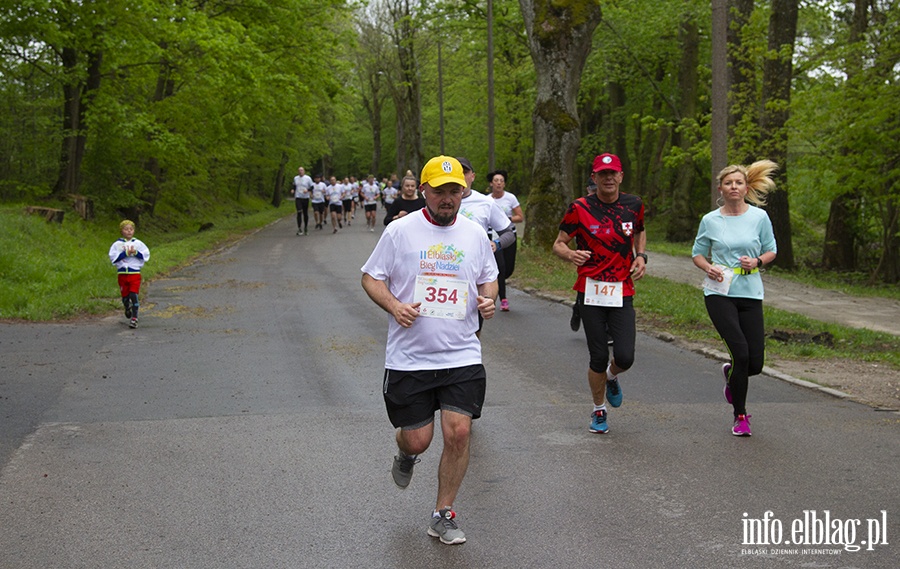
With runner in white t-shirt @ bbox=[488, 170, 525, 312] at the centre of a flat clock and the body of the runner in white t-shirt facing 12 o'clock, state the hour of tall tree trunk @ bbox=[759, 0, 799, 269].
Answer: The tall tree trunk is roughly at 7 o'clock from the runner in white t-shirt.

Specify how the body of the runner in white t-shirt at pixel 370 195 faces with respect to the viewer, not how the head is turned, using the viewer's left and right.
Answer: facing the viewer

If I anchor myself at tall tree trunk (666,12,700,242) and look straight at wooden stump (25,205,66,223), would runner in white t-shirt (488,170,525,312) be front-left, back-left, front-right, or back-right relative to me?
front-left

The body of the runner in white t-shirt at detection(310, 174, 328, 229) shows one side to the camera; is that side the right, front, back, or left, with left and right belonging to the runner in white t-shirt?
front

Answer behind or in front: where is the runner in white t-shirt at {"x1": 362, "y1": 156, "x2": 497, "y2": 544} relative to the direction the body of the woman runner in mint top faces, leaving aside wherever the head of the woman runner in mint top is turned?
in front

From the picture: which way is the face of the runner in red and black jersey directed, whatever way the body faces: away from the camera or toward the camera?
toward the camera

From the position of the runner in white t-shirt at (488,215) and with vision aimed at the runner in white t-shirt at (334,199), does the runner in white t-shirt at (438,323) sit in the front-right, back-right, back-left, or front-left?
back-left

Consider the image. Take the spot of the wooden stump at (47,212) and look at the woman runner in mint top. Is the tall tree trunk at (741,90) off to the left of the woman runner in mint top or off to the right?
left

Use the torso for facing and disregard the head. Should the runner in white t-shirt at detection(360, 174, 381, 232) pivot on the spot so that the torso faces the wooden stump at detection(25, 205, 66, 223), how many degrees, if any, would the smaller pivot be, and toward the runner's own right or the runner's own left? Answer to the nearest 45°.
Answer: approximately 45° to the runner's own right

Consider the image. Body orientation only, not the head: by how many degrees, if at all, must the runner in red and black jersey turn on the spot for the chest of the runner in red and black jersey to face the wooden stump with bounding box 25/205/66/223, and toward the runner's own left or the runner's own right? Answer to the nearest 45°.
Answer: approximately 135° to the runner's own right

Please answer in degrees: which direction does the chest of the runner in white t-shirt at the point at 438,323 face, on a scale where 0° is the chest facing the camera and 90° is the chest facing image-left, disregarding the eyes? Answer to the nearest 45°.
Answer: approximately 0°

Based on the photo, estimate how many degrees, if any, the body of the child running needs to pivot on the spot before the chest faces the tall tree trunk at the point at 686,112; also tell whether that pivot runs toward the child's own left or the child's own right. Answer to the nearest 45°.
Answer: approximately 135° to the child's own left

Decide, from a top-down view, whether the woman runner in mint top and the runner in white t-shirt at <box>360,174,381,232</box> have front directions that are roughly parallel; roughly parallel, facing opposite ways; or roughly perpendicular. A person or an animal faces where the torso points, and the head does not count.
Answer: roughly parallel

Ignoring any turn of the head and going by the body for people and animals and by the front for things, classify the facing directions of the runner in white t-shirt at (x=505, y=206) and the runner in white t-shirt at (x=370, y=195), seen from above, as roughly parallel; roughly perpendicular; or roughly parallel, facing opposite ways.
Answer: roughly parallel

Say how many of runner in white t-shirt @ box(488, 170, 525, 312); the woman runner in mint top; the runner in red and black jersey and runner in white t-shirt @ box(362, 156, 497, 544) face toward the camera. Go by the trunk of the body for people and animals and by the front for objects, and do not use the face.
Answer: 4

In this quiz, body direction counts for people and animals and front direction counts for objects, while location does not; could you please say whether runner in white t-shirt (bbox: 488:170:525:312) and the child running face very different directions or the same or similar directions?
same or similar directions

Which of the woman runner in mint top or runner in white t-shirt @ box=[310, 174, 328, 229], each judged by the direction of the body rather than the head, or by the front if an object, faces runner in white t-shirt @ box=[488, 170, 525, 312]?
runner in white t-shirt @ box=[310, 174, 328, 229]

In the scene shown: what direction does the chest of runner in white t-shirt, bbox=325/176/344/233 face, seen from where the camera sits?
toward the camera

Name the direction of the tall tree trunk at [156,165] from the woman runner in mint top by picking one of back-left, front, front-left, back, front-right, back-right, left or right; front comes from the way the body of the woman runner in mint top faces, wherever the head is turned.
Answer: back-right
